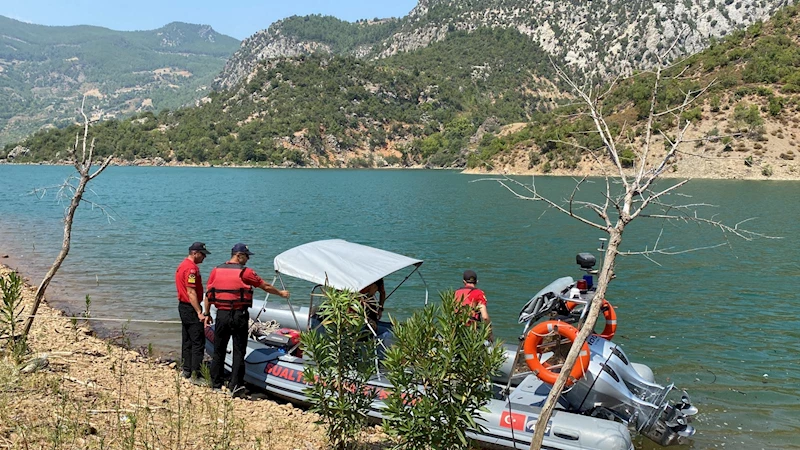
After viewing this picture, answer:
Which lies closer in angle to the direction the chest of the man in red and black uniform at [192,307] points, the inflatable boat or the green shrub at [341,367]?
the inflatable boat

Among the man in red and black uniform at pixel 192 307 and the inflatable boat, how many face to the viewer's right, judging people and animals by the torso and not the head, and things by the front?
1

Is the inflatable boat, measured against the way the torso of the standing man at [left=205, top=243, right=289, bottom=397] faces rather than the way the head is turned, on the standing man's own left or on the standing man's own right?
on the standing man's own right

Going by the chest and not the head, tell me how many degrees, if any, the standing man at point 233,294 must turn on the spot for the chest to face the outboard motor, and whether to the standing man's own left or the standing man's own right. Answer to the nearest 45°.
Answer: approximately 45° to the standing man's own right

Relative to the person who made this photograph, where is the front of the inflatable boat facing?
facing away from the viewer and to the left of the viewer

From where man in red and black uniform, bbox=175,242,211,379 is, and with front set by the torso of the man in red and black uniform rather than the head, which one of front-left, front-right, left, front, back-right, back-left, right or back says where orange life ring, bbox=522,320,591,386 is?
front-right

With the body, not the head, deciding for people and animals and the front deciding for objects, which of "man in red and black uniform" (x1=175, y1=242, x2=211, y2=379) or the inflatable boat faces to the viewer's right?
the man in red and black uniform

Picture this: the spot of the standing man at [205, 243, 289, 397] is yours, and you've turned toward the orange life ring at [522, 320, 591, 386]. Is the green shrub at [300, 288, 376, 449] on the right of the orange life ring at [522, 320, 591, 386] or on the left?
right

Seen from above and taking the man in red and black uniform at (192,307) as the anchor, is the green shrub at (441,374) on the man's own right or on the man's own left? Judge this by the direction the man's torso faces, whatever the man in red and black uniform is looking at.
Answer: on the man's own right

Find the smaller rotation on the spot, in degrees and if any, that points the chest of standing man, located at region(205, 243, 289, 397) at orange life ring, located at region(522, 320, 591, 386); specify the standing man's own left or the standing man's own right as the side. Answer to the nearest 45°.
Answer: approximately 90° to the standing man's own right

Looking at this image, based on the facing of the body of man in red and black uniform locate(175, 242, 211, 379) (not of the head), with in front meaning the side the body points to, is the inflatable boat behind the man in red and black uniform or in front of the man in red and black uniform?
in front

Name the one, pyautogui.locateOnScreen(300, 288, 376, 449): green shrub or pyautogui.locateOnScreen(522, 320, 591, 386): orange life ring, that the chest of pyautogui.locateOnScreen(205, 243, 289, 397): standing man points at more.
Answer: the orange life ring

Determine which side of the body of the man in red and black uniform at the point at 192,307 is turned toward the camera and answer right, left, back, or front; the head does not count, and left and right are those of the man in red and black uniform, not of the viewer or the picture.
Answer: right

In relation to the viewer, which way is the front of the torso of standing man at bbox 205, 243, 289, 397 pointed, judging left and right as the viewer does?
facing away from the viewer and to the right of the viewer

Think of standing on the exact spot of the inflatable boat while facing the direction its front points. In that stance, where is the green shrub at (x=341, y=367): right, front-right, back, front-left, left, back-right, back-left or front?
left

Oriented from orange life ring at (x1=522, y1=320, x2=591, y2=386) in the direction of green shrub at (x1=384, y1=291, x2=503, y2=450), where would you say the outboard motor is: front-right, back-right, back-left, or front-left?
back-left
